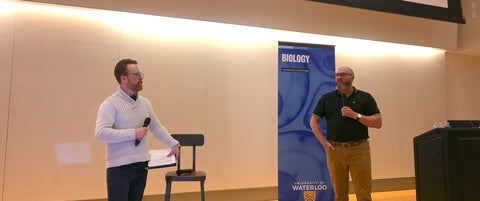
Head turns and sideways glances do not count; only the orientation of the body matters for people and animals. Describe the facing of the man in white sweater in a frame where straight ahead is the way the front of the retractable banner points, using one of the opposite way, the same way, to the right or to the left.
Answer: to the left

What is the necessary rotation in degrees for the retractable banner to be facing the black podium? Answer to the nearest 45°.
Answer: approximately 45° to its left

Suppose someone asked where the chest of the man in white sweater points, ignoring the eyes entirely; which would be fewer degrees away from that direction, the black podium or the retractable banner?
the black podium

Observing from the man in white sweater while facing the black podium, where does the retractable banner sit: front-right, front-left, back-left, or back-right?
front-left

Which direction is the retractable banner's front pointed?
toward the camera

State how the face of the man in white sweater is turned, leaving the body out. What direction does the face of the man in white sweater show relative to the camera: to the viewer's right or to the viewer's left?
to the viewer's right

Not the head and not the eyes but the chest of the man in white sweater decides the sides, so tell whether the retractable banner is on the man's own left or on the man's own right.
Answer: on the man's own left

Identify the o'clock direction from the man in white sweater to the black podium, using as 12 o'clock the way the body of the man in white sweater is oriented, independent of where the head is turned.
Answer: The black podium is roughly at 11 o'clock from the man in white sweater.

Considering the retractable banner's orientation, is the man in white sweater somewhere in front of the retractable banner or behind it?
in front
